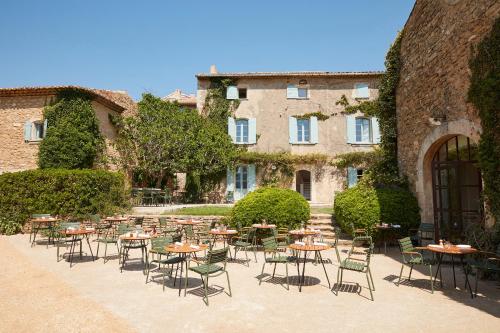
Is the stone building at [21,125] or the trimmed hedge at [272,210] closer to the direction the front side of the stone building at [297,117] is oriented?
the trimmed hedge

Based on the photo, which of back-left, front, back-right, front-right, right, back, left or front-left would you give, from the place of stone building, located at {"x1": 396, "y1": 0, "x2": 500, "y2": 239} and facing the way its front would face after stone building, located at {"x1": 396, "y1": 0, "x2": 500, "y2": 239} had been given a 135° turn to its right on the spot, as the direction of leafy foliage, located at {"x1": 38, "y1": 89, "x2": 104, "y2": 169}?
left

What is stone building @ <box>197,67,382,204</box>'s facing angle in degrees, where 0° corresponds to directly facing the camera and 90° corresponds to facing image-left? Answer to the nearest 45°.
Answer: approximately 0°

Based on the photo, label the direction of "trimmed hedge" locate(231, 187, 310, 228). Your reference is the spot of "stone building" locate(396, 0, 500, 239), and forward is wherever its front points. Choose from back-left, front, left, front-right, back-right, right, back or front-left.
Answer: front-right

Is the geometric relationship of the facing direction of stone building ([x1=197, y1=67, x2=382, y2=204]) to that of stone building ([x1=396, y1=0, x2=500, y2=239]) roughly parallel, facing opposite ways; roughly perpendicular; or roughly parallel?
roughly perpendicular

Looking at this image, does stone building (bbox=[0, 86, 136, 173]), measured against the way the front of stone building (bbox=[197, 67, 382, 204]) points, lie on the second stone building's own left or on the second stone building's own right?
on the second stone building's own right

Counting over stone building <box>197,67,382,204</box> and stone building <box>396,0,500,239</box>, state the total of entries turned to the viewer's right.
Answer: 0

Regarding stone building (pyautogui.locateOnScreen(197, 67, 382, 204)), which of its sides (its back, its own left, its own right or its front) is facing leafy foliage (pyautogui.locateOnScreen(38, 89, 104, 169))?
right

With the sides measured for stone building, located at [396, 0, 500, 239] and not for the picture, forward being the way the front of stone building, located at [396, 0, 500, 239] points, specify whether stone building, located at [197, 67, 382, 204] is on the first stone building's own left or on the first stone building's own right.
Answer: on the first stone building's own right

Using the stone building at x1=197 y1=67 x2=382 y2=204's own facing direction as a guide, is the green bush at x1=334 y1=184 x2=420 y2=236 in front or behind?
in front

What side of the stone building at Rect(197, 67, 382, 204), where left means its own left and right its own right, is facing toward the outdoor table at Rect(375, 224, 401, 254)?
front

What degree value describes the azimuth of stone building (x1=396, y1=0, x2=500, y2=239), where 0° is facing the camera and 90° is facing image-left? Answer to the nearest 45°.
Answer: approximately 45°

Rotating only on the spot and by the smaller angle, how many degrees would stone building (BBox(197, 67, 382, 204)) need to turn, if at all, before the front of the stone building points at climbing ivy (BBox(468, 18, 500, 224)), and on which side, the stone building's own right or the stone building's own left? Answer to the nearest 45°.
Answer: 0° — it already faces it
